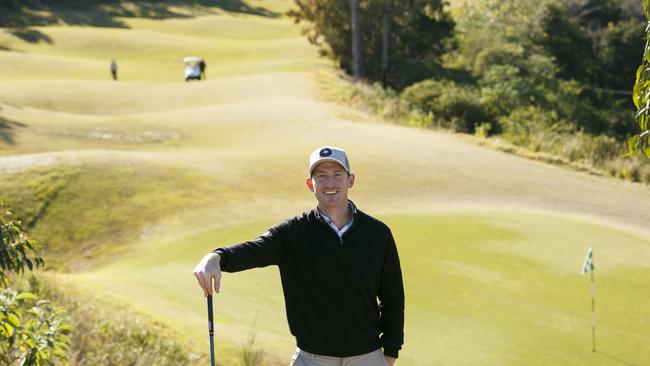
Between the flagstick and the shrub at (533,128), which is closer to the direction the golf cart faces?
the flagstick

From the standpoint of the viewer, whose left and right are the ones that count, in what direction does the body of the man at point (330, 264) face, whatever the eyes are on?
facing the viewer

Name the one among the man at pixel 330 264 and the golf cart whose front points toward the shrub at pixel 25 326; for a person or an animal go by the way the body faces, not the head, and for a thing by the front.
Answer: the golf cart

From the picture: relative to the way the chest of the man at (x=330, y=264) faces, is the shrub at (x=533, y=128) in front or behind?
behind

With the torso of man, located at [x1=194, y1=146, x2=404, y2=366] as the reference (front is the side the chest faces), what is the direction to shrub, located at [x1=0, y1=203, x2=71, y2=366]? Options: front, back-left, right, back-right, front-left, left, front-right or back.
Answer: back-right

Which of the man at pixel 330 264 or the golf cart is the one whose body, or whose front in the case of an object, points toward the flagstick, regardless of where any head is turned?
the golf cart

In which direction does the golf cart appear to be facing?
toward the camera

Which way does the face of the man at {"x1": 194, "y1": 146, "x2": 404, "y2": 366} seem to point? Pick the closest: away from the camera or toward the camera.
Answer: toward the camera

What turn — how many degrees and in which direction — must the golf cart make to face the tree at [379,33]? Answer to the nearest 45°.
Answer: approximately 90° to its left

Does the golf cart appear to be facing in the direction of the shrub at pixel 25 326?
yes

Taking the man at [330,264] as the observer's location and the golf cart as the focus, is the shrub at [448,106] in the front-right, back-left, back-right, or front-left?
front-right

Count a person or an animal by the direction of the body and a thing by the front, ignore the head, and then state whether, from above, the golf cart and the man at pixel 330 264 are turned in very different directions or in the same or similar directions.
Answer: same or similar directions

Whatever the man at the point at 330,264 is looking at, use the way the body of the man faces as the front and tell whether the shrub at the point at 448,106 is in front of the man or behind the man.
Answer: behind

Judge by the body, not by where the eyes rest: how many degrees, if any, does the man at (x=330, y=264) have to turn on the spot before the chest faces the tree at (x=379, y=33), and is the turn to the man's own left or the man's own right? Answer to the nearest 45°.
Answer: approximately 180°

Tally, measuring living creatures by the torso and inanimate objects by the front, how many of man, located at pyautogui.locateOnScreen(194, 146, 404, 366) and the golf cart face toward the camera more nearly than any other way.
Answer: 2
